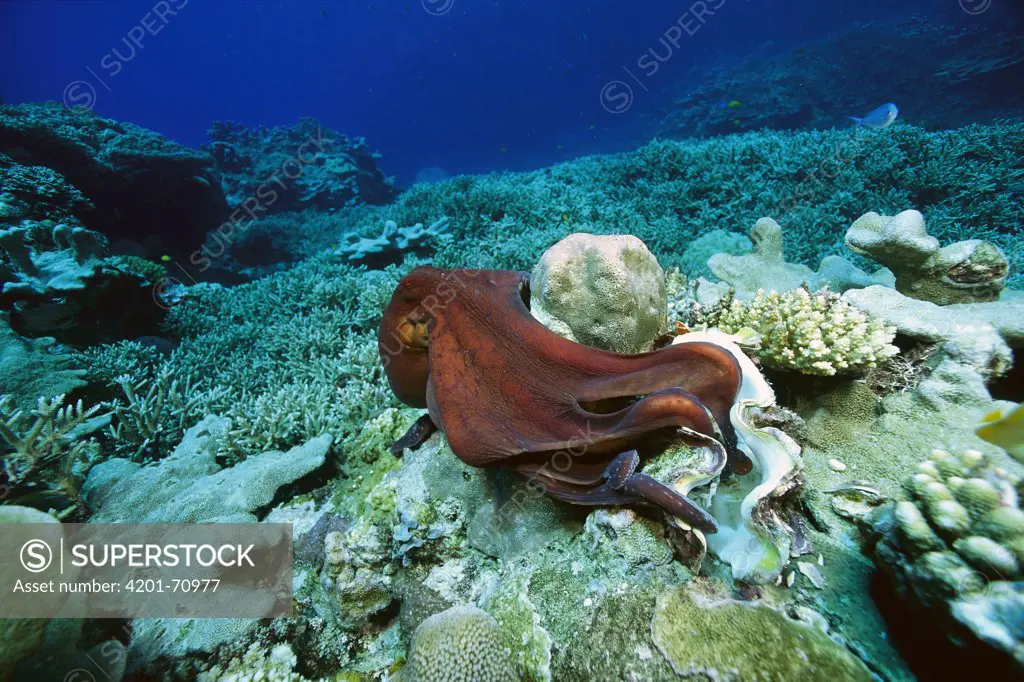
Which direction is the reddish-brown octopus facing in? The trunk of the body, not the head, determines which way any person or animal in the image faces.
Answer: to the viewer's left

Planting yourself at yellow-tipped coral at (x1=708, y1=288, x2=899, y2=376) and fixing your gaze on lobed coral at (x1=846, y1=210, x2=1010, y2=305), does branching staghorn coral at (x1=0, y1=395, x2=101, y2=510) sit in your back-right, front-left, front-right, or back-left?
back-left

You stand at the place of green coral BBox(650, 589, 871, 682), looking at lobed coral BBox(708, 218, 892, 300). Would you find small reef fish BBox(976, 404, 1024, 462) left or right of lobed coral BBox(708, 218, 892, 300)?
right
